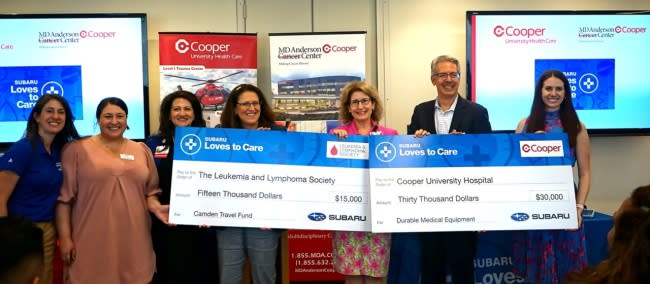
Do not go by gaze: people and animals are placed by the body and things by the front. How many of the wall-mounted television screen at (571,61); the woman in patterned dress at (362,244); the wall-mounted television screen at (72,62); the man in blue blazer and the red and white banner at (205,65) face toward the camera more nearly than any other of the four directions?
5

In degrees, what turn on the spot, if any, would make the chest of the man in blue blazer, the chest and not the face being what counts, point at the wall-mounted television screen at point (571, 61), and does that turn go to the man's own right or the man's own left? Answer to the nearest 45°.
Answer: approximately 135° to the man's own left

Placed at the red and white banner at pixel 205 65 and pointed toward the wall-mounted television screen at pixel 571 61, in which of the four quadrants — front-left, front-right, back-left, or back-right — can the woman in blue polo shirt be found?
back-right

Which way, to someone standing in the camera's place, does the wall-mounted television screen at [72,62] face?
facing the viewer

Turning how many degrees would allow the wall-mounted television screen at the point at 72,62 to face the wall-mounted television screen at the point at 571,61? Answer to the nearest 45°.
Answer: approximately 45° to its left

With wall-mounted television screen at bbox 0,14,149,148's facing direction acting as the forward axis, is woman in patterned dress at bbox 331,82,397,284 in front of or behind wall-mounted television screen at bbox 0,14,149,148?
in front

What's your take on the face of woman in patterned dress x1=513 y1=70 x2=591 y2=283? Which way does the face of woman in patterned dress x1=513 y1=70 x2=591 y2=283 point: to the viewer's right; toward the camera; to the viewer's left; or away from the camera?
toward the camera

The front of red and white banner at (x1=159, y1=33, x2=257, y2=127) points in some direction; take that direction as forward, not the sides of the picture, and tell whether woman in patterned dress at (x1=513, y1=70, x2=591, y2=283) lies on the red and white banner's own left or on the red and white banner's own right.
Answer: on the red and white banner's own left

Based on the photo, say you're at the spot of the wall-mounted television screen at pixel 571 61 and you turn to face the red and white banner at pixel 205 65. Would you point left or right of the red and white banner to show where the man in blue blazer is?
left

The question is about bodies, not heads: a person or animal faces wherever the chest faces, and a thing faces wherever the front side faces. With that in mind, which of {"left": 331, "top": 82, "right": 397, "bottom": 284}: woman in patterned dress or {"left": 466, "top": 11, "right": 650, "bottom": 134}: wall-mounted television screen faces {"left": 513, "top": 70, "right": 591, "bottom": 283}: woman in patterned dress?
the wall-mounted television screen

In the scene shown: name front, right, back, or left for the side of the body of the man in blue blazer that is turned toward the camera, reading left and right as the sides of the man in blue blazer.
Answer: front

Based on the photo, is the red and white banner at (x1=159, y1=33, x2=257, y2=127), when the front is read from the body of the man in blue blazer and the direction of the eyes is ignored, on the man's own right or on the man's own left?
on the man's own right

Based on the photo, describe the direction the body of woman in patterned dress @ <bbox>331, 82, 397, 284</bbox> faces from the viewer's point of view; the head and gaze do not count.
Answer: toward the camera
